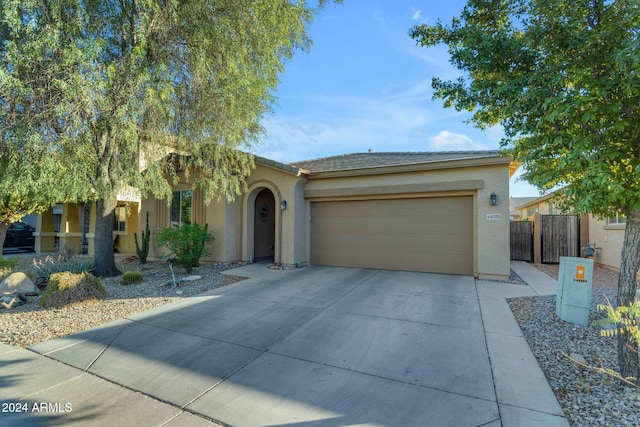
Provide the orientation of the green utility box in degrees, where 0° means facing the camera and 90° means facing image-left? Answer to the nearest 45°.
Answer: approximately 0°

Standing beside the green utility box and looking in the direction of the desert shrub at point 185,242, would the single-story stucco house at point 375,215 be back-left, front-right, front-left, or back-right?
front-right

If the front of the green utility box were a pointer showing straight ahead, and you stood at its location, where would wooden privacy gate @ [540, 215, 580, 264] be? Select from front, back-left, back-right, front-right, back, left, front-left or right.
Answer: back

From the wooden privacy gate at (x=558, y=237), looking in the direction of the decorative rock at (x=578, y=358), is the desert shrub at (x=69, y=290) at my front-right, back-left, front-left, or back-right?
front-right

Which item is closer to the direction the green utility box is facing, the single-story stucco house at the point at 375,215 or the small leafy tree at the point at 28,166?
the small leafy tree

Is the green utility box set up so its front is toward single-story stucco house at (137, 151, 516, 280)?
no

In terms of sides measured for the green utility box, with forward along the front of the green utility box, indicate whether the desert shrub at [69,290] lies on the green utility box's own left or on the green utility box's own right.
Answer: on the green utility box's own right

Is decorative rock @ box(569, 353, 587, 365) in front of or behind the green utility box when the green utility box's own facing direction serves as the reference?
in front

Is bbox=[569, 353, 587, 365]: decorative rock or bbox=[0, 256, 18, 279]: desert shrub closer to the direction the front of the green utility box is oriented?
the decorative rock

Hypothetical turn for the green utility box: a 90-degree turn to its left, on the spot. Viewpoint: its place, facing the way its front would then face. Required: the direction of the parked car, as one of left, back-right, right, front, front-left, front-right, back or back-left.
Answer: back

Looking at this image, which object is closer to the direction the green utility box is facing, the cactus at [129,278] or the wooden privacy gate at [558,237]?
the cactus

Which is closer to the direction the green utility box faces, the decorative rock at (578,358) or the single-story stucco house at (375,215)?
the decorative rock

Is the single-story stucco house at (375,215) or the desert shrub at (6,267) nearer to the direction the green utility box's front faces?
the desert shrub

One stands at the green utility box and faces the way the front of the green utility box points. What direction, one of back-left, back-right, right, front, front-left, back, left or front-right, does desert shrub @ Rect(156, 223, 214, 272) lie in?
right

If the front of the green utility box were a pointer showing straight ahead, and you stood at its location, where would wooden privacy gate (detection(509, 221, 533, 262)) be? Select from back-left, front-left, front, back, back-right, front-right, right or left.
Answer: back
